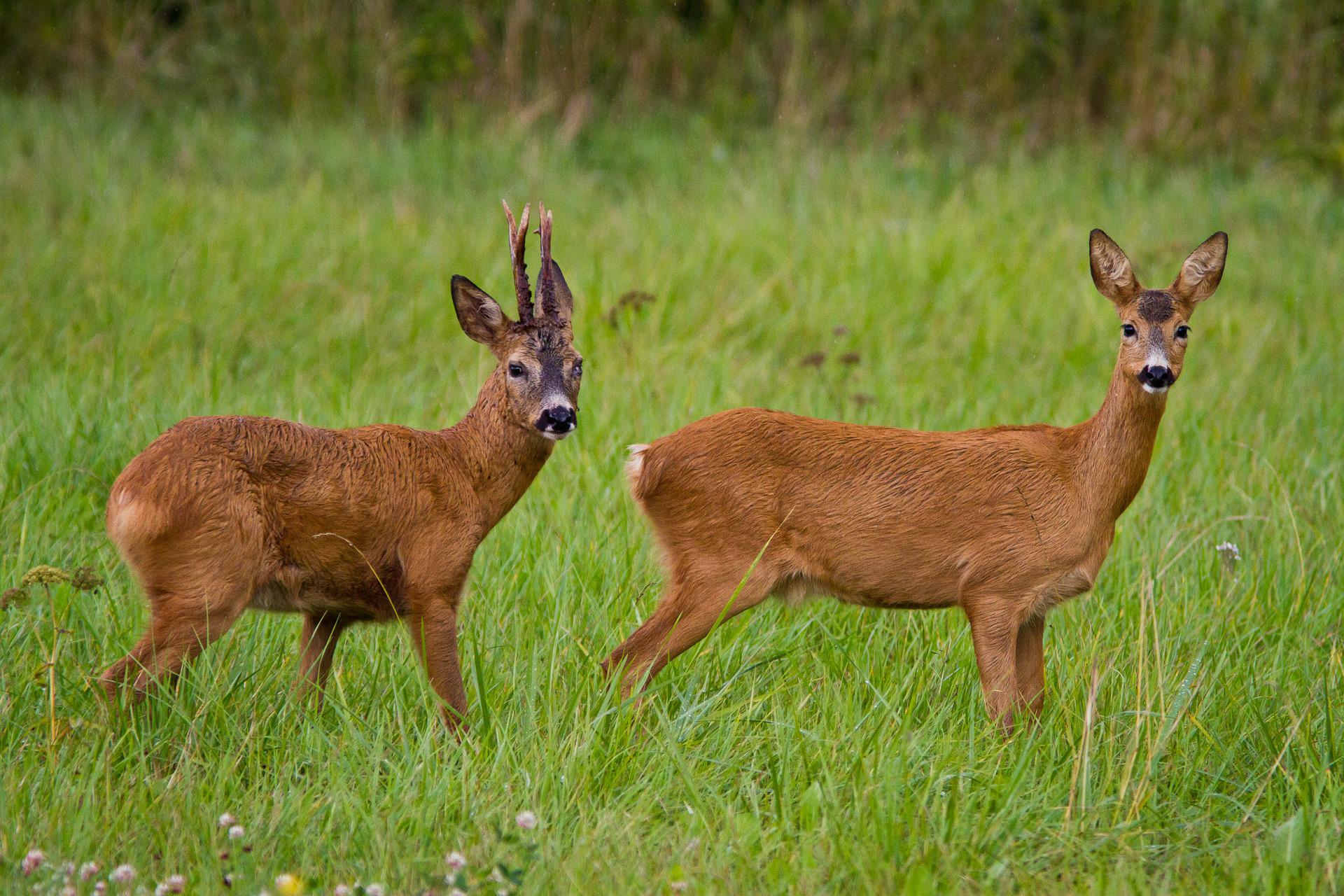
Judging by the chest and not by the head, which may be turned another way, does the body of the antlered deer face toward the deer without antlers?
yes

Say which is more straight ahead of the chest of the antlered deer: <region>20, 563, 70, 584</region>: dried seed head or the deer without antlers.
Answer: the deer without antlers

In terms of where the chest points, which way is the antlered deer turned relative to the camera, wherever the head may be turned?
to the viewer's right

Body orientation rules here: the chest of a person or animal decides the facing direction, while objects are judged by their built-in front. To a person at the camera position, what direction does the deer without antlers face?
facing to the right of the viewer

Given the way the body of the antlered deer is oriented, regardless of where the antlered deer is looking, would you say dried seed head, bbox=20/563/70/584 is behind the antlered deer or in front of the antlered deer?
behind

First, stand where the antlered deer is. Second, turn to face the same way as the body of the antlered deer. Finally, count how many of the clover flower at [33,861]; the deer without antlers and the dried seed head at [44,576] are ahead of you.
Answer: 1

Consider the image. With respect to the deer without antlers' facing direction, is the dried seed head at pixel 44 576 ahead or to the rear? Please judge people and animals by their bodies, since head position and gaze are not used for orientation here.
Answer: to the rear

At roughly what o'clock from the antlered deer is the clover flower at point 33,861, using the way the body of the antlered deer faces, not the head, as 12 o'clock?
The clover flower is roughly at 4 o'clock from the antlered deer.

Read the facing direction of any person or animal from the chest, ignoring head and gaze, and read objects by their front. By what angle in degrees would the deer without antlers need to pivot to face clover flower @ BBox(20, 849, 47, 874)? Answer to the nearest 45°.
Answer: approximately 135° to its right

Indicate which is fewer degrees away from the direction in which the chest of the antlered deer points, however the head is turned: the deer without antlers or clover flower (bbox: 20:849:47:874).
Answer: the deer without antlers

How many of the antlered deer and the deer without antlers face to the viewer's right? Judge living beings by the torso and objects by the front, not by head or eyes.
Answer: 2
